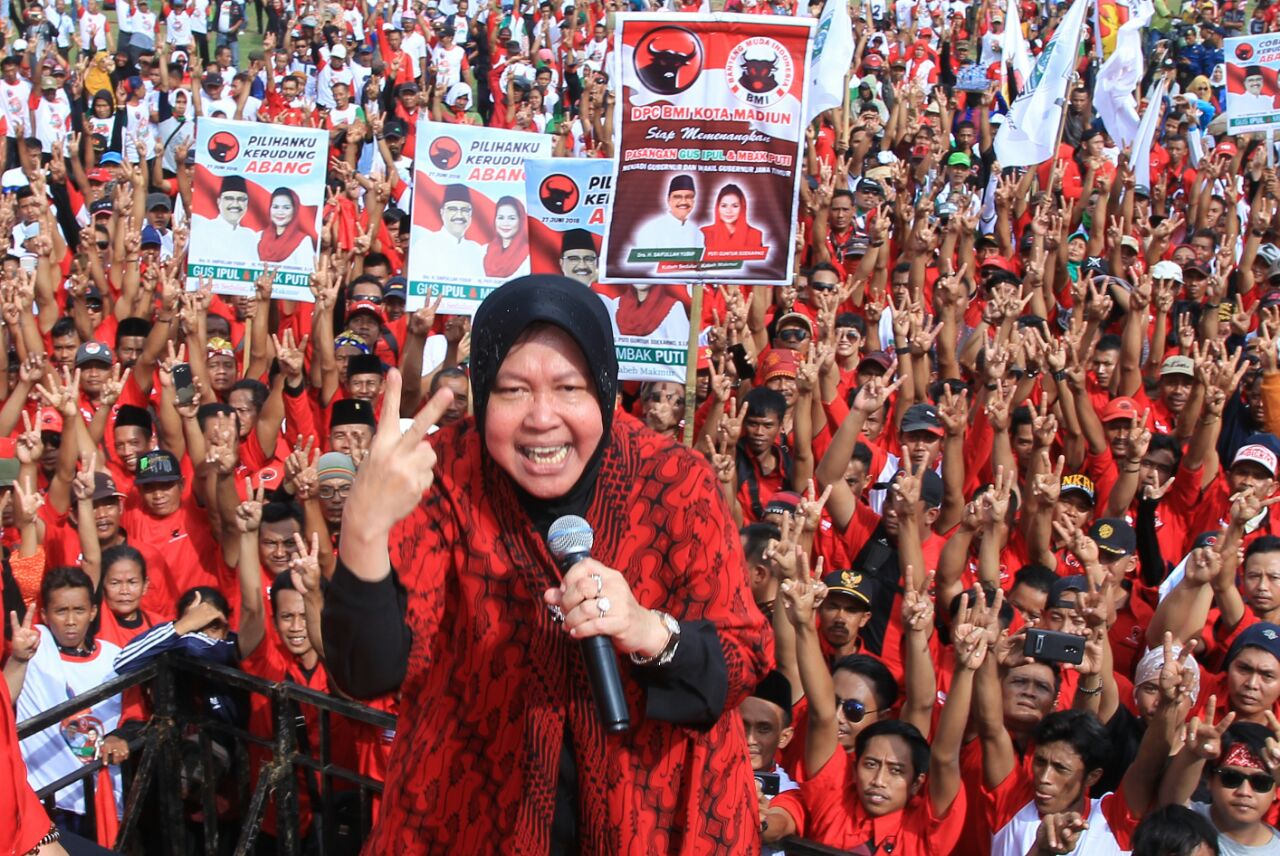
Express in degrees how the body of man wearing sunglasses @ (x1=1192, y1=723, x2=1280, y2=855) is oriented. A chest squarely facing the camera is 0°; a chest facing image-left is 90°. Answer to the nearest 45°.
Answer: approximately 0°

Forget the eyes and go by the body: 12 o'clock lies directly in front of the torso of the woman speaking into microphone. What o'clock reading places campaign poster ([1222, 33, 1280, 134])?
The campaign poster is roughly at 7 o'clock from the woman speaking into microphone.

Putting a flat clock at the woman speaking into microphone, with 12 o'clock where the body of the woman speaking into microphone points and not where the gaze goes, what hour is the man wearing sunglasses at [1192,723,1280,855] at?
The man wearing sunglasses is roughly at 8 o'clock from the woman speaking into microphone.

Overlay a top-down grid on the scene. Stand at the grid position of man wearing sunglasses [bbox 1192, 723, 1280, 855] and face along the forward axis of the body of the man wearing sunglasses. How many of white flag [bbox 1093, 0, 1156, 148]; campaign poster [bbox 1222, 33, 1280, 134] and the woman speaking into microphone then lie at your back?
2

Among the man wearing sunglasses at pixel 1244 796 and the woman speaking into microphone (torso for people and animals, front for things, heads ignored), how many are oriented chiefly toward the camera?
2

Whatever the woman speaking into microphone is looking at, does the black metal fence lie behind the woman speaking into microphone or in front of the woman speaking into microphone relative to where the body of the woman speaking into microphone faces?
behind

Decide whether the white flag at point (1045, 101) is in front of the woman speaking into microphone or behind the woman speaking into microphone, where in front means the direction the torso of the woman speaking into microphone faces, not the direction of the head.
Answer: behind

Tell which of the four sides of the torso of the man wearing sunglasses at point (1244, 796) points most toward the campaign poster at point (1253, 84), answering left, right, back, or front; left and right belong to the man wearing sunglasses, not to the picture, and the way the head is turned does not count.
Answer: back

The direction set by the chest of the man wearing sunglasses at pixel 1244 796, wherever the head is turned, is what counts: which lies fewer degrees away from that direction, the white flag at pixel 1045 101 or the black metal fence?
the black metal fence

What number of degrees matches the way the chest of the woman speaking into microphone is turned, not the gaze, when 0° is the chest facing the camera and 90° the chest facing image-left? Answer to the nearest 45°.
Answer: approximately 0°

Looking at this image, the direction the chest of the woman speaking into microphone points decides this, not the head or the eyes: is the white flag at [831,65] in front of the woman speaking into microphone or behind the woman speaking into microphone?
behind

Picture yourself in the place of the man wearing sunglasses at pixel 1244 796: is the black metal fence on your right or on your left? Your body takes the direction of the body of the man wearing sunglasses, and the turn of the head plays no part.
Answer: on your right
